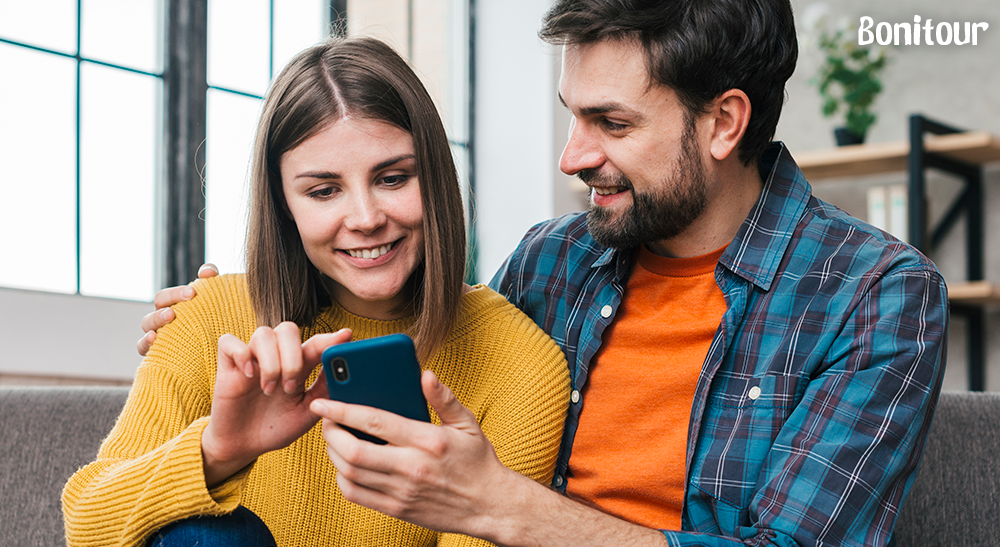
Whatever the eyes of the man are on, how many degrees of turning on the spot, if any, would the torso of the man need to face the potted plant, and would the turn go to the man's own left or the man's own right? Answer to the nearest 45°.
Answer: approximately 180°

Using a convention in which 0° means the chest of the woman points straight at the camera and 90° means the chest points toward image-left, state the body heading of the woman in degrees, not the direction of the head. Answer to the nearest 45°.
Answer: approximately 0°

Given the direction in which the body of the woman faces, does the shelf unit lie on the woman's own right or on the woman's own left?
on the woman's own left

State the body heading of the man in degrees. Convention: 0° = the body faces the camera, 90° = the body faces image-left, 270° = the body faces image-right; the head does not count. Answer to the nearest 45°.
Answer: approximately 45°

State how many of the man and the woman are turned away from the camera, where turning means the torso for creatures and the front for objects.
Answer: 0

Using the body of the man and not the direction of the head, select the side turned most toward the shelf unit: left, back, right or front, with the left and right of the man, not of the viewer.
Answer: back
